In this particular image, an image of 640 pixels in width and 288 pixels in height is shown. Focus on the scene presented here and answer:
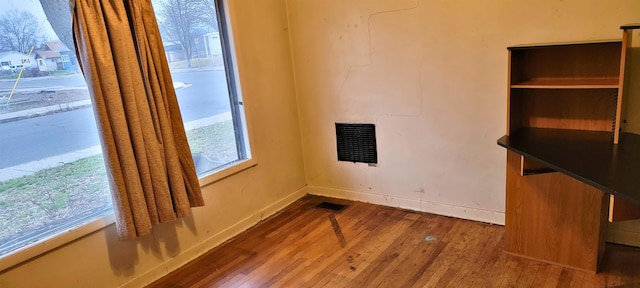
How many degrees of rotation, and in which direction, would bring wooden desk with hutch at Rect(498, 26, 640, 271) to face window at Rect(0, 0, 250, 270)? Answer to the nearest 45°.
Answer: approximately 45° to its right

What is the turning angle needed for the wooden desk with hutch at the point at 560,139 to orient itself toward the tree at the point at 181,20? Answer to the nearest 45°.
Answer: approximately 90° to its right

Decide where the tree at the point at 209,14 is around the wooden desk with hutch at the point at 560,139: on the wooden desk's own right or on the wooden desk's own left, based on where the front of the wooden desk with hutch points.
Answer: on the wooden desk's own right
